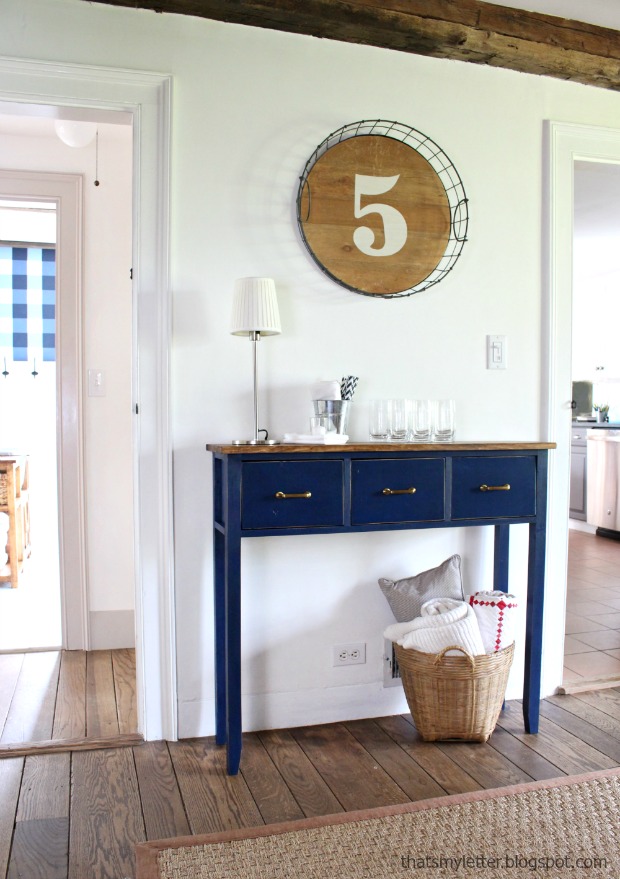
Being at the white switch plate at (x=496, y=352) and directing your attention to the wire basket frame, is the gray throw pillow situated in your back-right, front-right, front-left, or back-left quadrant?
front-left

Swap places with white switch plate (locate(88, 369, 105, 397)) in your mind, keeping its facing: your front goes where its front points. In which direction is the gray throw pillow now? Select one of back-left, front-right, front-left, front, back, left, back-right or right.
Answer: front-left

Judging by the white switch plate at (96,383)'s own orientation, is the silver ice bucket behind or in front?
in front

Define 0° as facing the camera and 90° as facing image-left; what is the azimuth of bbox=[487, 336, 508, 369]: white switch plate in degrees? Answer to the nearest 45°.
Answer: approximately 0°

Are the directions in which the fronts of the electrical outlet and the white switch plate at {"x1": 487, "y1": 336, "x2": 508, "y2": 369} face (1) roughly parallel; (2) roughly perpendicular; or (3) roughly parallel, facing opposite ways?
roughly parallel

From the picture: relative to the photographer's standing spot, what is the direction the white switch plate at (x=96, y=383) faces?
facing the viewer

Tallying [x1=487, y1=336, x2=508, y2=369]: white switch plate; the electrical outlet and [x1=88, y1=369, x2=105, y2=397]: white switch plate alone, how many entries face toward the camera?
3

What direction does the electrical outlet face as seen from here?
toward the camera

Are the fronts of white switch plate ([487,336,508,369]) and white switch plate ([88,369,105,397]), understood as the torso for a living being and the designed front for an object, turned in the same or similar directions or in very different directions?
same or similar directions

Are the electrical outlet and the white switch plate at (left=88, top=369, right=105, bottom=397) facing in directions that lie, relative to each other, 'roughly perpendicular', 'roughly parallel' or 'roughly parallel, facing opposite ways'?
roughly parallel
